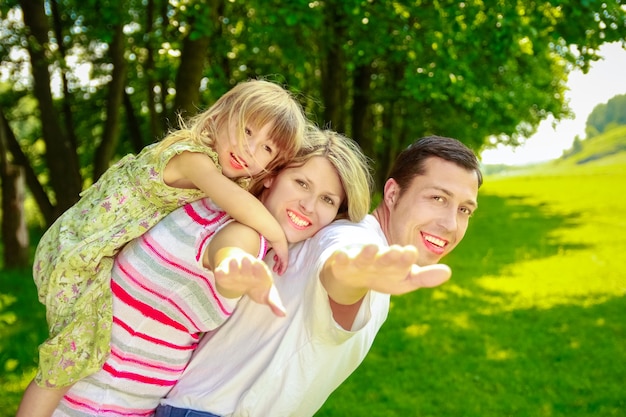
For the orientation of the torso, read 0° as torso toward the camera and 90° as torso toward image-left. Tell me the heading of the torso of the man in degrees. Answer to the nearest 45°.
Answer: approximately 315°

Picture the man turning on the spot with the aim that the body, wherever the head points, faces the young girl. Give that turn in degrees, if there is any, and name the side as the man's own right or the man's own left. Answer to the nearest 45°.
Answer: approximately 180°
